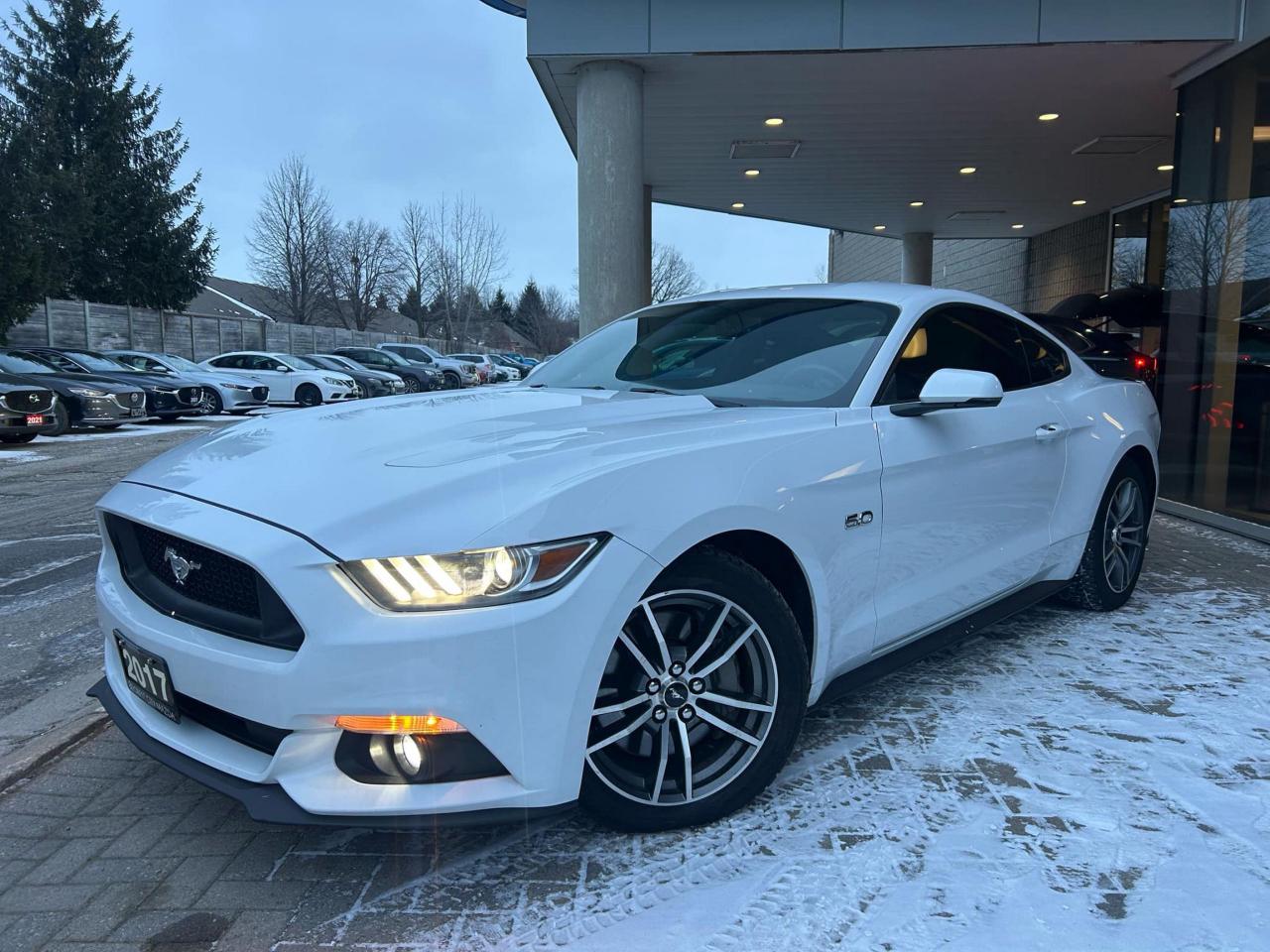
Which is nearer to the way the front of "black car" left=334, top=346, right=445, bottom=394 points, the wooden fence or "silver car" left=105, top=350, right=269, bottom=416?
the silver car

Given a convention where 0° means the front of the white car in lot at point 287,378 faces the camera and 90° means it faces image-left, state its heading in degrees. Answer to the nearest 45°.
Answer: approximately 315°

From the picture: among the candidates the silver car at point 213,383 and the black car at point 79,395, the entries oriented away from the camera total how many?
0

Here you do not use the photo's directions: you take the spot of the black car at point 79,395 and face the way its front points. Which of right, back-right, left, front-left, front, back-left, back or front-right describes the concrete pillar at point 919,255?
front-left

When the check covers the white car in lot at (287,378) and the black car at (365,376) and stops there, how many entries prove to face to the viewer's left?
0

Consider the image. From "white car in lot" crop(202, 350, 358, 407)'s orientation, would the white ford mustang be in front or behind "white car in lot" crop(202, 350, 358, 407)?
in front

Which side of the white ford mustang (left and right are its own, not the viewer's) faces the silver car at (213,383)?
right

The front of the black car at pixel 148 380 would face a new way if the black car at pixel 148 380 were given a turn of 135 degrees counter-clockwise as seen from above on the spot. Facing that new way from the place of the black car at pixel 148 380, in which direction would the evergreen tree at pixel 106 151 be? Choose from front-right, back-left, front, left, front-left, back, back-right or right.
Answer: front

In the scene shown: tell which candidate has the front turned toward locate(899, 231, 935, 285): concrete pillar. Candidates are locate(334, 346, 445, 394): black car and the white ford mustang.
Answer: the black car

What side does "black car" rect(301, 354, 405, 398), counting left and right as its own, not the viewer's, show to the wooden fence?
back

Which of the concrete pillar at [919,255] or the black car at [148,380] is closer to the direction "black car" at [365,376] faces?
the concrete pillar

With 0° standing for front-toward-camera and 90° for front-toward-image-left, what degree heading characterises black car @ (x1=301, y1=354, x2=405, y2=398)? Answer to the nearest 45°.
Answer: approximately 315°
